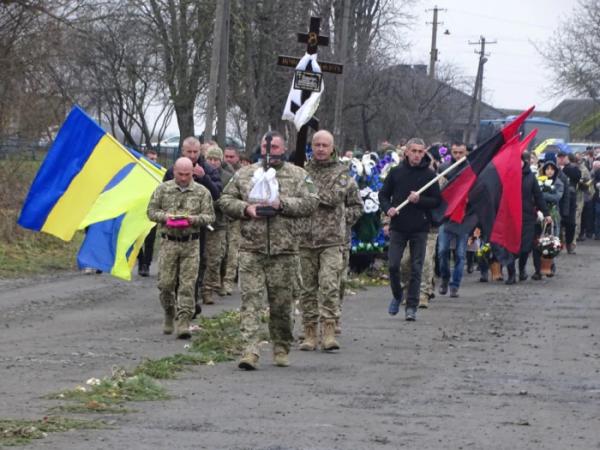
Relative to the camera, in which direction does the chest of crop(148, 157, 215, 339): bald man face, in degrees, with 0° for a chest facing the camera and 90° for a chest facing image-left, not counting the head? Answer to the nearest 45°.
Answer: approximately 0°

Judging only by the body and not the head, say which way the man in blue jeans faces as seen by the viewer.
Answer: toward the camera

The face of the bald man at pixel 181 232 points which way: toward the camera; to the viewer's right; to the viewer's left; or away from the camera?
toward the camera

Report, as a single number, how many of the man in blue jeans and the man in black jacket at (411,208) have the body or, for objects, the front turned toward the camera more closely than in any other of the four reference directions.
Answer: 2

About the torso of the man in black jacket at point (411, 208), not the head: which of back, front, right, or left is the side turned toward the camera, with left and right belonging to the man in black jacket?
front

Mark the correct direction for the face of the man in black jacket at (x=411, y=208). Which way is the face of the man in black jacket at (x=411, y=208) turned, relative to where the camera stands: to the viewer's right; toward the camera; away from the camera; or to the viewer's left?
toward the camera

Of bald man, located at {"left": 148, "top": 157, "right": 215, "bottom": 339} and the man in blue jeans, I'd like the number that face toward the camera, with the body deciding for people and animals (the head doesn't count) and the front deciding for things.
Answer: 2

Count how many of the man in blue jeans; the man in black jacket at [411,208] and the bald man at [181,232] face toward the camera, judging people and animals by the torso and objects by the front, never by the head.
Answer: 3

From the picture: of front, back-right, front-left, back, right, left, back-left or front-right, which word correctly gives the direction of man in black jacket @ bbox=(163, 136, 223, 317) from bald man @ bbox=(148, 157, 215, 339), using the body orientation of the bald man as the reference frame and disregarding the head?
back

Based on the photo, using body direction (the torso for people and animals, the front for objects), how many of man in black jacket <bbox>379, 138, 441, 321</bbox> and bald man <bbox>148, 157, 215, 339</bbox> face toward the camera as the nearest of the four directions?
2

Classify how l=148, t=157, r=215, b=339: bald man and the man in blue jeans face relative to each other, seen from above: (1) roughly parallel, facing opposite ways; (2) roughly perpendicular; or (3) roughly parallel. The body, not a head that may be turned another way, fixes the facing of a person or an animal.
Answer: roughly parallel

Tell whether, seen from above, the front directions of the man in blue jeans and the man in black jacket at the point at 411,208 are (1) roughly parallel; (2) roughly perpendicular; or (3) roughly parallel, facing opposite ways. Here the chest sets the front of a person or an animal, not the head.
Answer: roughly parallel
